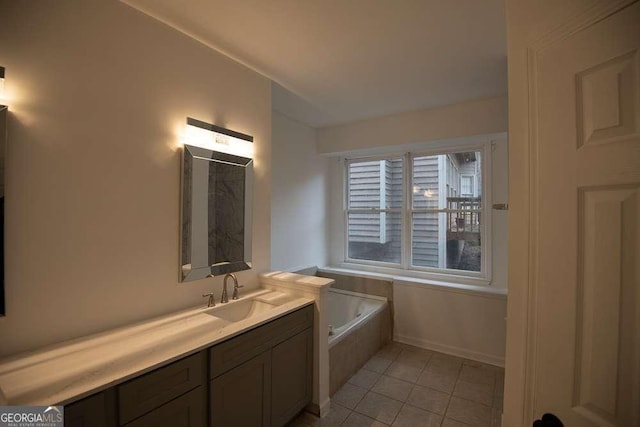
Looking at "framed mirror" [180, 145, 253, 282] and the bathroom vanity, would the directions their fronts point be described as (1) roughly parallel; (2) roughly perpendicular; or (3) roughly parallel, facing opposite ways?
roughly parallel

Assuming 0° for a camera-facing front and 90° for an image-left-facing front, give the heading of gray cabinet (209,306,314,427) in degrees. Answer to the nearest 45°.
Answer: approximately 315°

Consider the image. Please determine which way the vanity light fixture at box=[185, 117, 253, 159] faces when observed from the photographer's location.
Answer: facing the viewer and to the right of the viewer

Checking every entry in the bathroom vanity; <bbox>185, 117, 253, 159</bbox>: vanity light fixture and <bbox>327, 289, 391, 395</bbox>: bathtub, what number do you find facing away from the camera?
0

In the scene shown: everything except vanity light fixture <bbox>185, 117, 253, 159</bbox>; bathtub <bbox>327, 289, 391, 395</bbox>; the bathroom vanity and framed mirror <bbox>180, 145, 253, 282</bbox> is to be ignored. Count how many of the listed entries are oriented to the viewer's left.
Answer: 0

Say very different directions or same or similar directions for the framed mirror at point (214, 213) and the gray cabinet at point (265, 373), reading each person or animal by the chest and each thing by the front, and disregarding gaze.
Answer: same or similar directions

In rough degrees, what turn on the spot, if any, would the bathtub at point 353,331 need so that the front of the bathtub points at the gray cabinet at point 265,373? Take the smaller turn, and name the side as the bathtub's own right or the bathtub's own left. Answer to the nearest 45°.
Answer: approximately 45° to the bathtub's own right

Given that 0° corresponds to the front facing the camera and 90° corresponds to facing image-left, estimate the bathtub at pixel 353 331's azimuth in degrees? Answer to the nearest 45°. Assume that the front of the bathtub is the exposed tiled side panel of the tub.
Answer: approximately 315°

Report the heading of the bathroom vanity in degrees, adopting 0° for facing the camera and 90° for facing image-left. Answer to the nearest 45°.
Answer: approximately 315°

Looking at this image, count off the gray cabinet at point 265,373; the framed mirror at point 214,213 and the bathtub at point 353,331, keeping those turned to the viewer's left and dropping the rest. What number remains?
0

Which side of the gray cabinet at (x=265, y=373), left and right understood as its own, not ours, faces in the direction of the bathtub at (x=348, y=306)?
left
